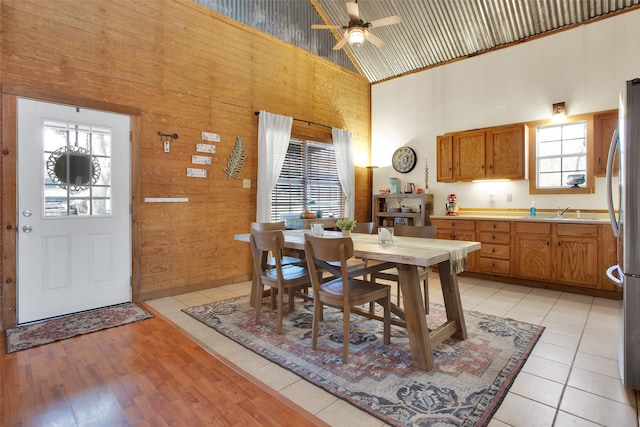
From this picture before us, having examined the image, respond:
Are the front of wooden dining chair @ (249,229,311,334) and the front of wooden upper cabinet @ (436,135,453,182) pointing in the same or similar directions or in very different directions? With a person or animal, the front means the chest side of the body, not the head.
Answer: very different directions

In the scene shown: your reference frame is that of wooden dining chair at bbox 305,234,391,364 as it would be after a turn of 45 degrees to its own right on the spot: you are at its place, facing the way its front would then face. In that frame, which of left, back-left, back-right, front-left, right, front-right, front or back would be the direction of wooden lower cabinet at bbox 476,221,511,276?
front-left

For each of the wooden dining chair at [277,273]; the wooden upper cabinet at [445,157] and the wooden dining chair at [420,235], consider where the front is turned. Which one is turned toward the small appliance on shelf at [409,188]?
the wooden dining chair at [277,273]

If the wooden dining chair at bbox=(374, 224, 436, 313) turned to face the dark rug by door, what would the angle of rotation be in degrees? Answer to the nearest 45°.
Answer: approximately 45° to its right

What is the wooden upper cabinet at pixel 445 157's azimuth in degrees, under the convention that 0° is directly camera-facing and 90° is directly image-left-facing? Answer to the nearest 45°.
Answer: approximately 0°

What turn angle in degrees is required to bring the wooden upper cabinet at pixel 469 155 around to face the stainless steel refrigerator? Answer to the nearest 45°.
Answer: approximately 45° to its left

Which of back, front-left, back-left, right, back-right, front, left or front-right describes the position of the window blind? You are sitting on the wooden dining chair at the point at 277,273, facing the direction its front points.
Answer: front-left

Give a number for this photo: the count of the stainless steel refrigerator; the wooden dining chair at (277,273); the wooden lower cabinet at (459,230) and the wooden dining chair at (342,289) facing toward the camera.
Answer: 1

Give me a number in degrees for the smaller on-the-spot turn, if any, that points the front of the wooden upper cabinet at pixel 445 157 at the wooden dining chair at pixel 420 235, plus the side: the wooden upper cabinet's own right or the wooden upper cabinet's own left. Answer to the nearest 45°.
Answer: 0° — it already faces it

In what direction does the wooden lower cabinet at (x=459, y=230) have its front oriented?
toward the camera

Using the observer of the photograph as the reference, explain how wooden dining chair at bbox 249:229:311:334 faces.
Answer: facing away from the viewer and to the right of the viewer

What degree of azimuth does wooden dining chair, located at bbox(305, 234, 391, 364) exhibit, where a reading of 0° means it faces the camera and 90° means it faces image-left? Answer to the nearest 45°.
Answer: approximately 225°

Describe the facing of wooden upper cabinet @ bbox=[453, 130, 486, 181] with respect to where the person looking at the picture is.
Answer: facing the viewer and to the left of the viewer

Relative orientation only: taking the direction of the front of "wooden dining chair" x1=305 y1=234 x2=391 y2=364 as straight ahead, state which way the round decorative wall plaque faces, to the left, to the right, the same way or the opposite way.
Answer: the opposite way

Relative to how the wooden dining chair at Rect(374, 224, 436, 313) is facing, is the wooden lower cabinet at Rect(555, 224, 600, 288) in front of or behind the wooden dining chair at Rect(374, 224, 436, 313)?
behind

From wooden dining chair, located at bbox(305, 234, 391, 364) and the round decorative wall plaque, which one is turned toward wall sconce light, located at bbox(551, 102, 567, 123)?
the wooden dining chair

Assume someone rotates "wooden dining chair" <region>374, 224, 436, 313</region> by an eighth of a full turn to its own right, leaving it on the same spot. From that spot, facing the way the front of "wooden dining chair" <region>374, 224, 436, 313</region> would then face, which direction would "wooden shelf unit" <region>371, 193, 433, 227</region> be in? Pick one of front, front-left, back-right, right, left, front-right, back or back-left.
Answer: right

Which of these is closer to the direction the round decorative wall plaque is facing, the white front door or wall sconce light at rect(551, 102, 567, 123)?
the white front door

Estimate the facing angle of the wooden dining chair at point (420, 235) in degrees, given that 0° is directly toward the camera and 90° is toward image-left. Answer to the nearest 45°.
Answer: approximately 45°

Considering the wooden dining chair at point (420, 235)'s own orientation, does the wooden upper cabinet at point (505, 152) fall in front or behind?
behind
